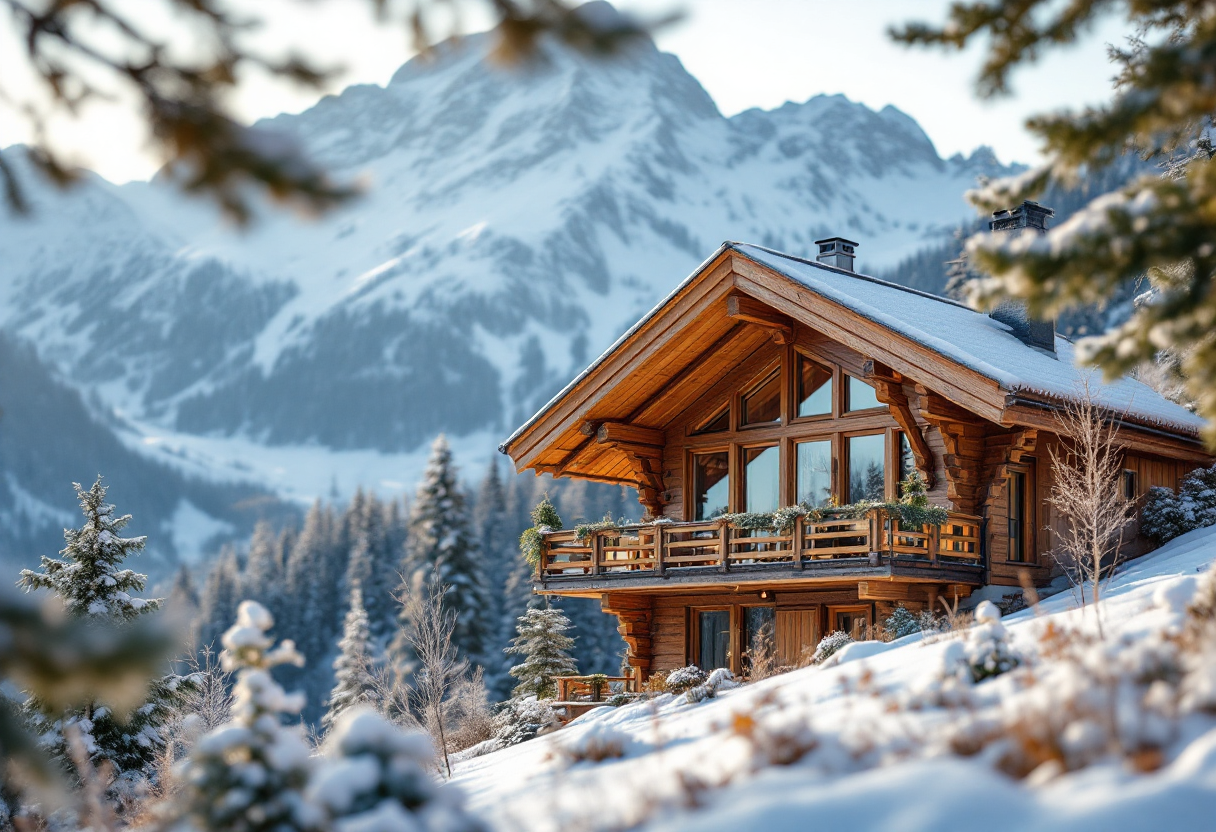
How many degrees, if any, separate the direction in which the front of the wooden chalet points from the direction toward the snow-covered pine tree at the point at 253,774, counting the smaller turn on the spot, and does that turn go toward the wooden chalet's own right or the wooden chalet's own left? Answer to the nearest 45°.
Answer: approximately 45° to the wooden chalet's own left

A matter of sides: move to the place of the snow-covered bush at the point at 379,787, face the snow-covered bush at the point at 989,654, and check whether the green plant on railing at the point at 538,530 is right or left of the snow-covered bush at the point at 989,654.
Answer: left

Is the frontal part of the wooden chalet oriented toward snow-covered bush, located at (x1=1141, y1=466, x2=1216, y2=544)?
no

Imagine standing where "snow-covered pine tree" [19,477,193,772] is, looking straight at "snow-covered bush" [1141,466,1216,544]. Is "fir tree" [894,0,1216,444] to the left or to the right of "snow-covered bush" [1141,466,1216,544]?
right

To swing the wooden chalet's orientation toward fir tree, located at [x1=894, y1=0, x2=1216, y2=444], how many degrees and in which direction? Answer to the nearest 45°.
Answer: approximately 45° to its left

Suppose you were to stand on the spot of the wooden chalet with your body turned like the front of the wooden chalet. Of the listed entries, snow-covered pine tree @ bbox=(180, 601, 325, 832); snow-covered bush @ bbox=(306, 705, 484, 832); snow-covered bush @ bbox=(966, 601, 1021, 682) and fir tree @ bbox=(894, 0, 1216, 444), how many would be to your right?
0

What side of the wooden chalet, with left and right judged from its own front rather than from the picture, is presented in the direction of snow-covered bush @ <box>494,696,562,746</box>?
front

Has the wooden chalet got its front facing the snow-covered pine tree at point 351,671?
no

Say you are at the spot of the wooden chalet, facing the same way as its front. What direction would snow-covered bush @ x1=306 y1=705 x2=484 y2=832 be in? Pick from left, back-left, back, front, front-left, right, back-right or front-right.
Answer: front-left

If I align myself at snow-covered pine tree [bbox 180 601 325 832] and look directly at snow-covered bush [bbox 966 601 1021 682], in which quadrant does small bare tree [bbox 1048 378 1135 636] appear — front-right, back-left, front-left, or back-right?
front-left

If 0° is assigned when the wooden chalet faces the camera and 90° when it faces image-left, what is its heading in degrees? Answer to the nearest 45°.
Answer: approximately 45°

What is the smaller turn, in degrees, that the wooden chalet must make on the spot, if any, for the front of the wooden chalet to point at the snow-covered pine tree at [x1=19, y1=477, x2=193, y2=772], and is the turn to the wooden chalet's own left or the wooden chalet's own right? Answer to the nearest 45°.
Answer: approximately 45° to the wooden chalet's own right
